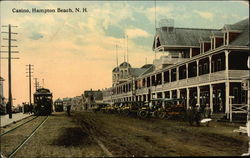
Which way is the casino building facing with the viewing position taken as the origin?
facing the viewer and to the left of the viewer

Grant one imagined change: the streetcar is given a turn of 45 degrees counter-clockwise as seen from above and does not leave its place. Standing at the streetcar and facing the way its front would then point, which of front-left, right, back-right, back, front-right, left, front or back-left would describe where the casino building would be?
front

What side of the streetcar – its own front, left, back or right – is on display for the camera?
front
